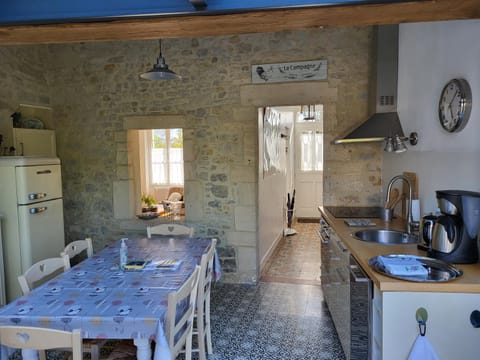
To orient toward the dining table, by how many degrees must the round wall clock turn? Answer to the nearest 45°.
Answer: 0° — it already faces it

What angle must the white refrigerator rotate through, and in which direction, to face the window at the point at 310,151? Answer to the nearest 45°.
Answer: approximately 45° to its left

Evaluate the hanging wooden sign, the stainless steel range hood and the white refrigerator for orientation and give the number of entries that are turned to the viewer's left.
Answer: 1

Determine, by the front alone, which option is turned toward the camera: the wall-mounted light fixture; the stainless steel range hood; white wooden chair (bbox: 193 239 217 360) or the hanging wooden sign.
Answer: the hanging wooden sign

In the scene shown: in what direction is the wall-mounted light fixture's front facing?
to the viewer's left

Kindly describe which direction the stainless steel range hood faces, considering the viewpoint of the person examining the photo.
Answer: facing to the left of the viewer

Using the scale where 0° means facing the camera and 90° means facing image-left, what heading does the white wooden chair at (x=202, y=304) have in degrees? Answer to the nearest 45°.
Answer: approximately 90°

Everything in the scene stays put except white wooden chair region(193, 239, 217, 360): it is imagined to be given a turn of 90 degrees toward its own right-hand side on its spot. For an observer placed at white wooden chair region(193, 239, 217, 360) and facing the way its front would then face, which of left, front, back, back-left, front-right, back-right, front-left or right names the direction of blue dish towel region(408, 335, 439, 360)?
back-right

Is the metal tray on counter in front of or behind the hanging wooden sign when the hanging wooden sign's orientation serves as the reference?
in front

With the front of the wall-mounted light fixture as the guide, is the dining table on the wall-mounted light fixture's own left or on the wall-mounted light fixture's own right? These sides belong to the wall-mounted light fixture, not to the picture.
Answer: on the wall-mounted light fixture's own left

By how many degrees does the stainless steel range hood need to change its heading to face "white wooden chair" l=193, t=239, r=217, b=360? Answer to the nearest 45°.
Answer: approximately 45° to its left

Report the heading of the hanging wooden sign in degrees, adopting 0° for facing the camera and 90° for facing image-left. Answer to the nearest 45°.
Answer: approximately 0°
